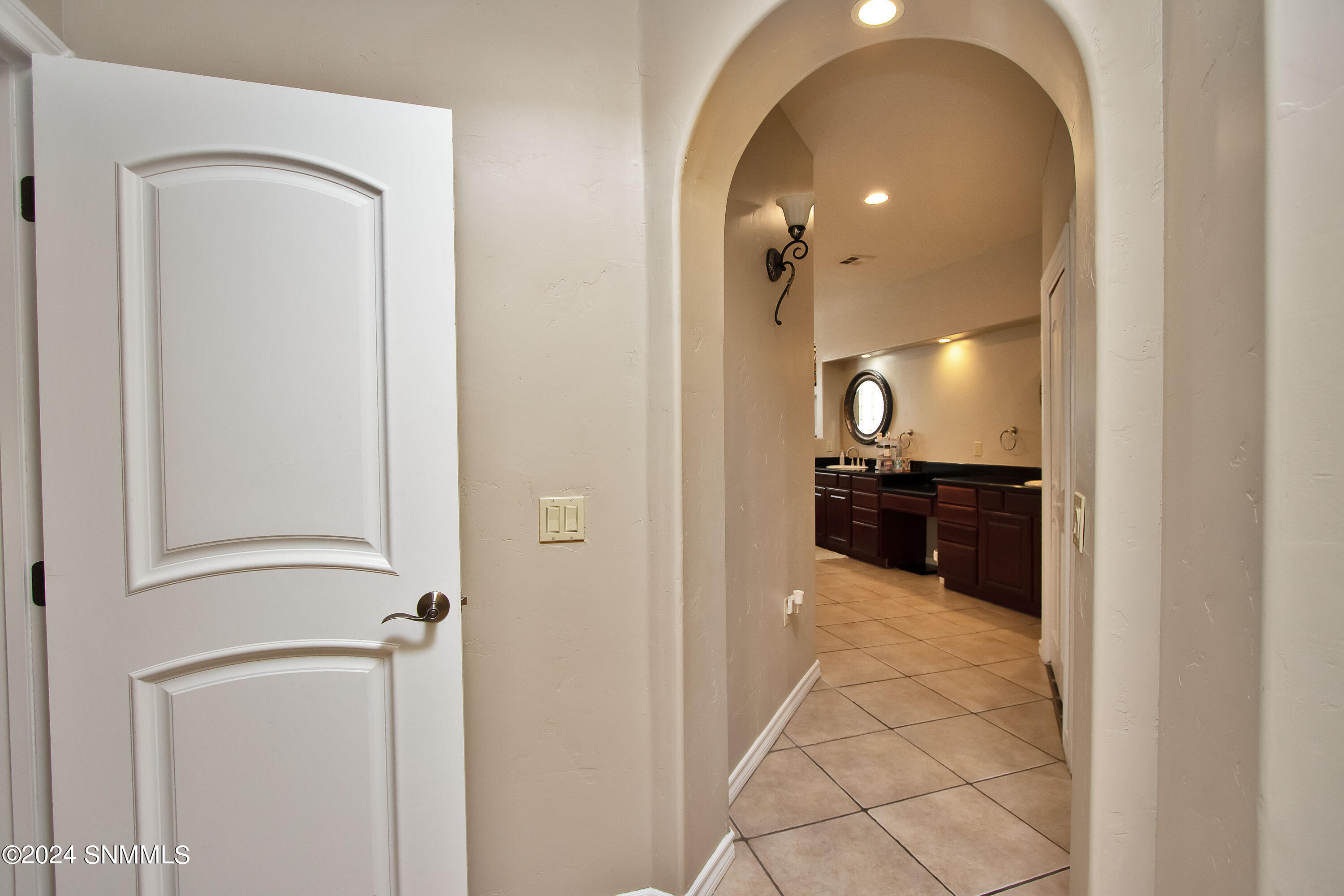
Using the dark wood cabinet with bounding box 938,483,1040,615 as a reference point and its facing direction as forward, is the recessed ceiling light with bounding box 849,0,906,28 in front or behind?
in front

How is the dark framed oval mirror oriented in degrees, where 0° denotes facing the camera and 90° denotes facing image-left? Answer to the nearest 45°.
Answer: approximately 45°

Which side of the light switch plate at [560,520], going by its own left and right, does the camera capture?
front

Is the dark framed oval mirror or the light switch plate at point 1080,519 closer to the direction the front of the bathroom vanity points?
the light switch plate

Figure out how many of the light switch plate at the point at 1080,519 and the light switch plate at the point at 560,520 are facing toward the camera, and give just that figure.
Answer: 1

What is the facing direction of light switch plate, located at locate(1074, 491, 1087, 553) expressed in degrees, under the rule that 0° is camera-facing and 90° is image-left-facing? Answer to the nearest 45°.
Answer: approximately 90°

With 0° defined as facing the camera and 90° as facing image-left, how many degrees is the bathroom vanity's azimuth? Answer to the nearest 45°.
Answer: approximately 45°

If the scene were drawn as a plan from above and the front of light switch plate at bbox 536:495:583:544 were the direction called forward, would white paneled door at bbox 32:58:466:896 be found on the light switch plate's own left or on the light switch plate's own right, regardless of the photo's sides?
on the light switch plate's own right

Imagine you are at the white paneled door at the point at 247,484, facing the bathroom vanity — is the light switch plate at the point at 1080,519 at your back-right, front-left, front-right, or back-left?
front-right

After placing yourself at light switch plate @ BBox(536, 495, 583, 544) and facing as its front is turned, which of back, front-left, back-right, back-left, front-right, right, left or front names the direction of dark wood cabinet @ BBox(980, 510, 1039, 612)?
back-left

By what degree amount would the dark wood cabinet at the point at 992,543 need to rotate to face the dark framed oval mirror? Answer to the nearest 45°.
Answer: approximately 90° to its right
